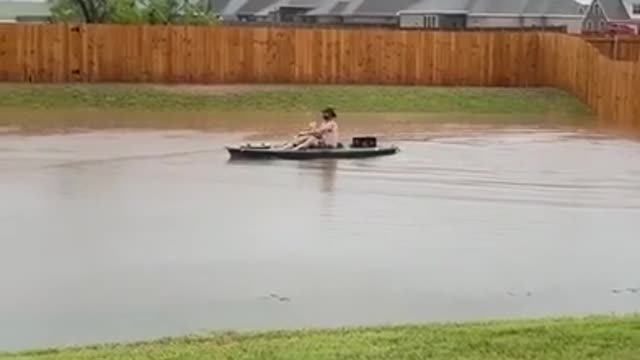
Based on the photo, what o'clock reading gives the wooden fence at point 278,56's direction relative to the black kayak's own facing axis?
The wooden fence is roughly at 3 o'clock from the black kayak.

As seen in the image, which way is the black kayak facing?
to the viewer's left

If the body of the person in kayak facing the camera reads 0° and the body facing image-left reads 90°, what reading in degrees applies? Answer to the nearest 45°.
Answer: approximately 90°

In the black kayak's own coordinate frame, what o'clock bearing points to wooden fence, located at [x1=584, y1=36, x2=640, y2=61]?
The wooden fence is roughly at 4 o'clock from the black kayak.

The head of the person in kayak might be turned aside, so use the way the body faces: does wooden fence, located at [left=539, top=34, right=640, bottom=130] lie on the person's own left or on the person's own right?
on the person's own right

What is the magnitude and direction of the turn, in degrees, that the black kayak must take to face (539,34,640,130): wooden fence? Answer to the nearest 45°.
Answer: approximately 135° to its right

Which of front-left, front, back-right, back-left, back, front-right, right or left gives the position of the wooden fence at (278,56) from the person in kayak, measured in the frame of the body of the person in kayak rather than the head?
right

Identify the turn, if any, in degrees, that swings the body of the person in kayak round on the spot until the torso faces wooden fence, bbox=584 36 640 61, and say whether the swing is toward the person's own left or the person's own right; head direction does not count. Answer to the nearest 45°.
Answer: approximately 135° to the person's own right
